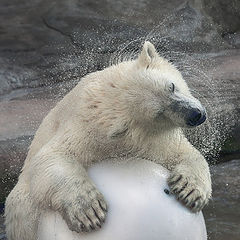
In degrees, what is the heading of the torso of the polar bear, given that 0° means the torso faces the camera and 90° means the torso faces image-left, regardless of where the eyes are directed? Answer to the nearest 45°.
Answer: approximately 315°
